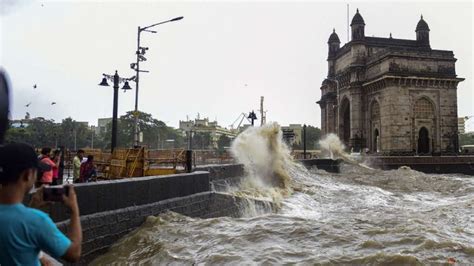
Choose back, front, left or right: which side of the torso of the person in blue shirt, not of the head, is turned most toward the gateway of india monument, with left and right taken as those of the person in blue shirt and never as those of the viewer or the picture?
front

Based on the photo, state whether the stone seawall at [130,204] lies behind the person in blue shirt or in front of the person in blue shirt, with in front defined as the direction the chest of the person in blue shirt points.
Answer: in front

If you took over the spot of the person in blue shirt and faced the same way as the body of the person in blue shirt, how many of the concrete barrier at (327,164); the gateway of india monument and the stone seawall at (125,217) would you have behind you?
0

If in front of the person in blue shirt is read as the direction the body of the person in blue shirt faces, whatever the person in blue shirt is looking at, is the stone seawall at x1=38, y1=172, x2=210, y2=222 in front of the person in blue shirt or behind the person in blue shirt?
in front

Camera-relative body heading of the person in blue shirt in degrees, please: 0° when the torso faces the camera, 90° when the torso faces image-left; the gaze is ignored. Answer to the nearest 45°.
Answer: approximately 225°

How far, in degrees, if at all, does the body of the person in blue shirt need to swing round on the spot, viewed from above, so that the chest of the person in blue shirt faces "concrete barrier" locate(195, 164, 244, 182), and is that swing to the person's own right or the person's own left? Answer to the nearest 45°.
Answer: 0° — they already face it

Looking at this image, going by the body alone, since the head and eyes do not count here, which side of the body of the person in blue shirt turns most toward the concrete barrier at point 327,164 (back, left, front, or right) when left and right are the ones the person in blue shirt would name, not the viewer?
front

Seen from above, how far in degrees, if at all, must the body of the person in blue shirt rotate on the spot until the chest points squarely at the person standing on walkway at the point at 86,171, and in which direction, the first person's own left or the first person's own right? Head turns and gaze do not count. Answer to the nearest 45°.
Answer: approximately 45° to the first person's own left

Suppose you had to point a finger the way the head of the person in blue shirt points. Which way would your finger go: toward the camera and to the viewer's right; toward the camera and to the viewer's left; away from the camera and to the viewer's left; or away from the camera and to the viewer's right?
away from the camera and to the viewer's right
